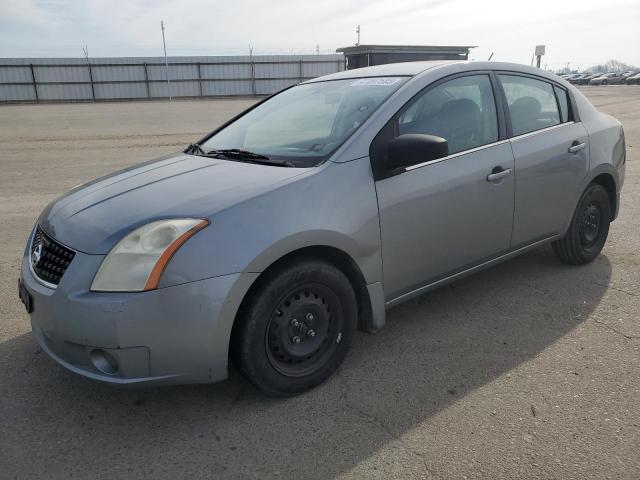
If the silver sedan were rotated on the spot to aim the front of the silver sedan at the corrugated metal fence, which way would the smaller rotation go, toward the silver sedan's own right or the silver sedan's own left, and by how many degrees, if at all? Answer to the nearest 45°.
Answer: approximately 135° to the silver sedan's own right

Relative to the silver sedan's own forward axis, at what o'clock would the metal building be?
The metal building is roughly at 5 o'clock from the silver sedan.

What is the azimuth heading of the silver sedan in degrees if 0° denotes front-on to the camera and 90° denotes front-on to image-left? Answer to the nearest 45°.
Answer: approximately 45°
